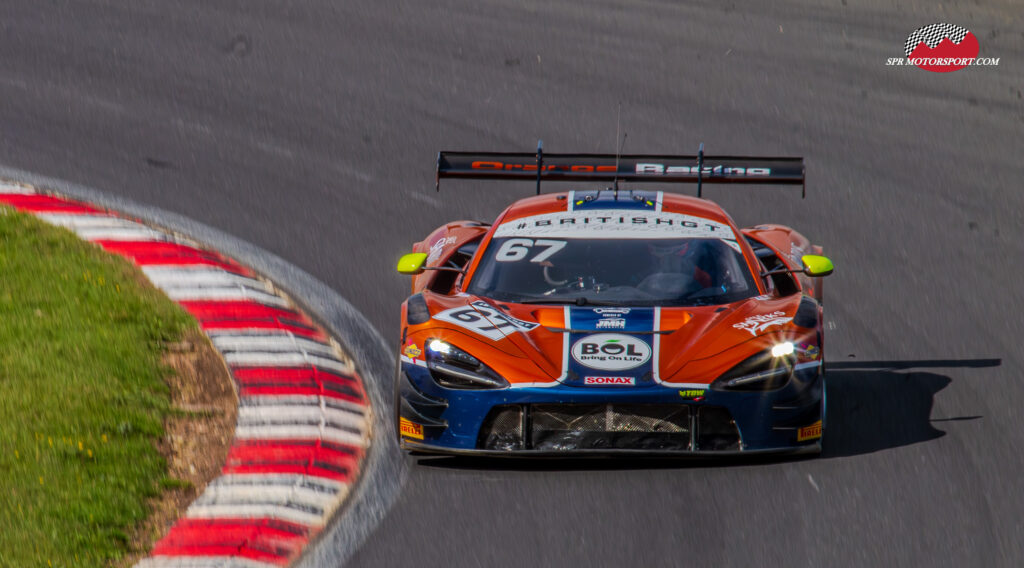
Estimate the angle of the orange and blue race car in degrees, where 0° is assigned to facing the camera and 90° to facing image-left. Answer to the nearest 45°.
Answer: approximately 0°
